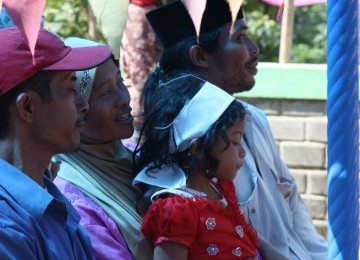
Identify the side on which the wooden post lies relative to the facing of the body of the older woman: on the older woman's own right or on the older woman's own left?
on the older woman's own left

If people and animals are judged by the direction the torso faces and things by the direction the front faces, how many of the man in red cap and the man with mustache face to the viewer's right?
2

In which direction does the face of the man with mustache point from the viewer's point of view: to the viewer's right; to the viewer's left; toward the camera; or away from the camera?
to the viewer's right

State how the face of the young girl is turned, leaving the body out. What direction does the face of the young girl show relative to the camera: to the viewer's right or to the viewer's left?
to the viewer's right

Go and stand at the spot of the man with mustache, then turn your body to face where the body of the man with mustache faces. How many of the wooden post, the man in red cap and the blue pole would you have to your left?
1

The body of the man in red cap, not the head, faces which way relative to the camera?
to the viewer's right

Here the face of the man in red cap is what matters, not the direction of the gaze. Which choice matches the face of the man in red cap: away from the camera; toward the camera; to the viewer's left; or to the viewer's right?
to the viewer's right

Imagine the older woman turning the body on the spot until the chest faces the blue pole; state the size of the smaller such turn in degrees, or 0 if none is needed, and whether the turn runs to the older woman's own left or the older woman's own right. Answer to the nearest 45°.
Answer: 0° — they already face it

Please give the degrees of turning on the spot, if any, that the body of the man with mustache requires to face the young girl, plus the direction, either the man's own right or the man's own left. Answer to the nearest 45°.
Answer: approximately 90° to the man's own right

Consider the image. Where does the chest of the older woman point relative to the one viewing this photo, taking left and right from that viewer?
facing the viewer and to the right of the viewer

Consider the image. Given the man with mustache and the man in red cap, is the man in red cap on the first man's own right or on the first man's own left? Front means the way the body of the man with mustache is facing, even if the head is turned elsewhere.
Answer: on the first man's own right

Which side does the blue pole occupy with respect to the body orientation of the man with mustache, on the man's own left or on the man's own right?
on the man's own right

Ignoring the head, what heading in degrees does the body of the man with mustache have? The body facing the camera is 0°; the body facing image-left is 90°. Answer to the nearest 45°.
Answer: approximately 270°
